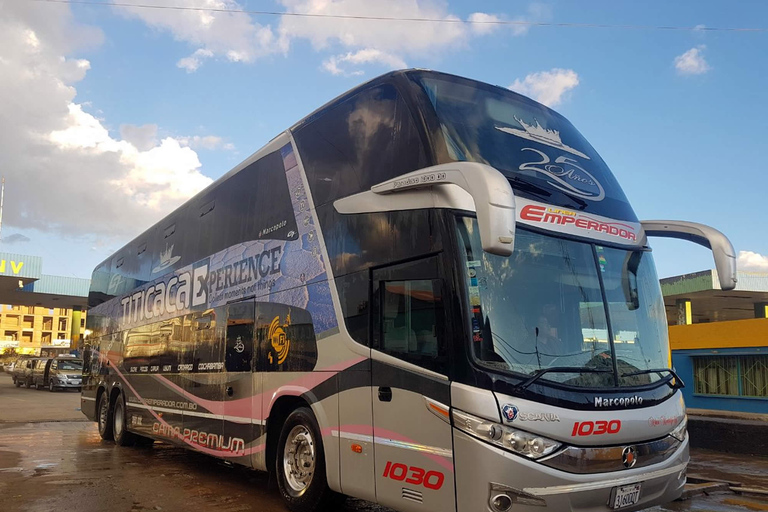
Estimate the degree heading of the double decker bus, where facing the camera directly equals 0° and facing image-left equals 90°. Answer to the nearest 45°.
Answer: approximately 315°

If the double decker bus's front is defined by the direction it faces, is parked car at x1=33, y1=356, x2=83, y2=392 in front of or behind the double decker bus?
behind

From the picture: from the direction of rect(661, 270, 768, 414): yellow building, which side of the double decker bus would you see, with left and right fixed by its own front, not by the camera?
left

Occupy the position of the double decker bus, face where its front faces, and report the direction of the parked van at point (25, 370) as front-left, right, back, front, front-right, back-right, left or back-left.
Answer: back

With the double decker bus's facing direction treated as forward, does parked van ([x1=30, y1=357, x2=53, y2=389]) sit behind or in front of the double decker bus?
behind
